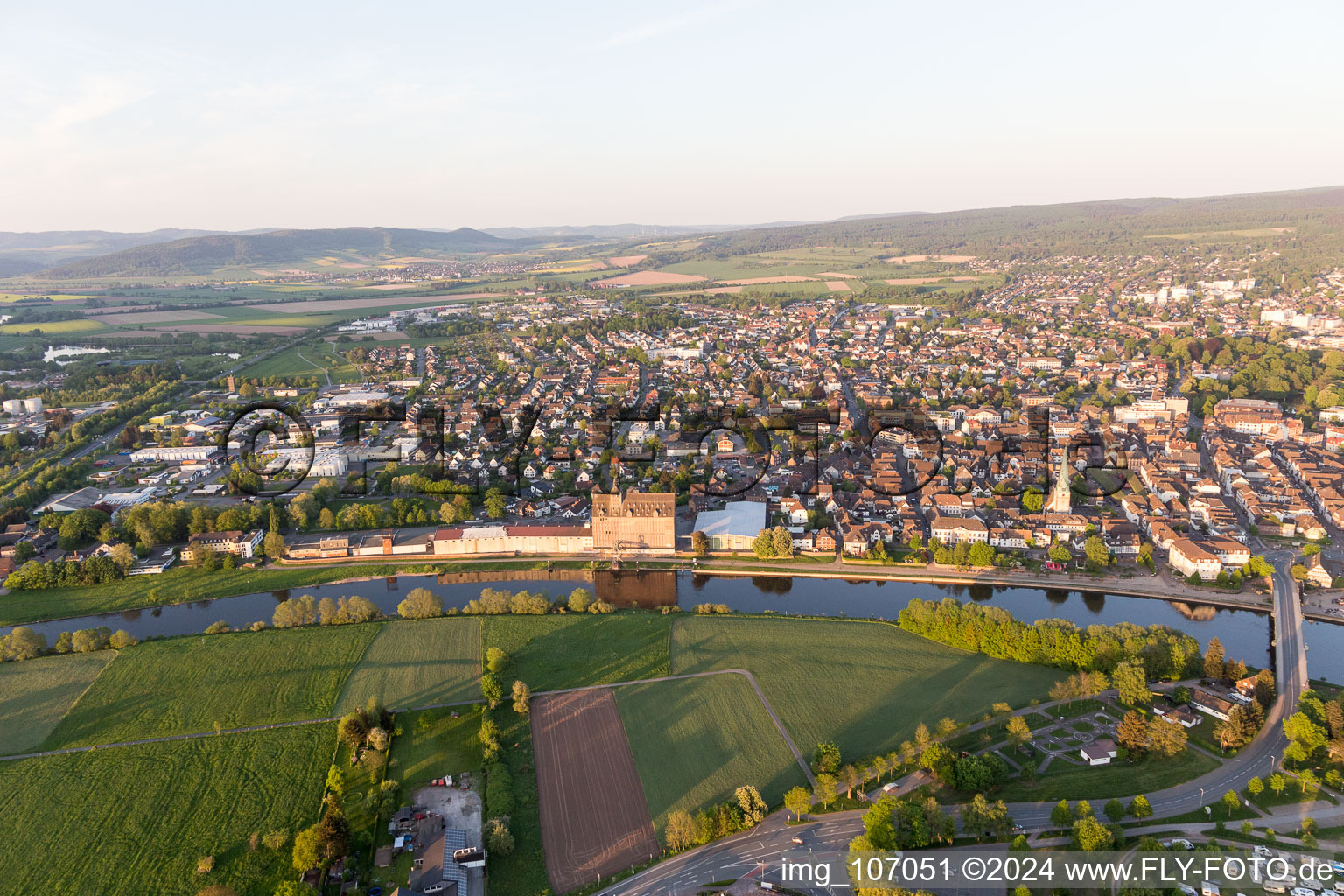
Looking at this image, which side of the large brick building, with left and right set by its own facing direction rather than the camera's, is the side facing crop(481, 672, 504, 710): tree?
front

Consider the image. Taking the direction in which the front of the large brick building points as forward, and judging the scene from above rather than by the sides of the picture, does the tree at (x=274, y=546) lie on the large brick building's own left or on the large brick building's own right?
on the large brick building's own right

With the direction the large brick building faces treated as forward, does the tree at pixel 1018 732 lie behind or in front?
in front

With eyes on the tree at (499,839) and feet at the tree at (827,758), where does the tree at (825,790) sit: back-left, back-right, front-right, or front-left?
front-left

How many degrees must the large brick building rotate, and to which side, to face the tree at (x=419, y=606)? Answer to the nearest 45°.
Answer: approximately 45° to its right

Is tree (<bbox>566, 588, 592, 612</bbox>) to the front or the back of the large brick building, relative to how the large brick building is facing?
to the front

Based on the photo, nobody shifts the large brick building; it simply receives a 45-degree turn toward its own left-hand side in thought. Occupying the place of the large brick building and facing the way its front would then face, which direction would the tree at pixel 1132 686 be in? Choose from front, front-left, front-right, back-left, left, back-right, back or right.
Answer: front

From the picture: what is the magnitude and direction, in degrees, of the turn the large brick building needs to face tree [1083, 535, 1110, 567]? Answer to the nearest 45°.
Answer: approximately 90° to its left

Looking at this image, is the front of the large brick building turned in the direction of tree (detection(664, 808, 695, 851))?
yes

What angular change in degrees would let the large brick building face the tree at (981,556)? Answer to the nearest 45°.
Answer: approximately 90° to its left

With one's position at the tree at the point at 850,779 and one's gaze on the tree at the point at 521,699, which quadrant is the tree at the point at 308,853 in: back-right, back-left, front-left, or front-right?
front-left

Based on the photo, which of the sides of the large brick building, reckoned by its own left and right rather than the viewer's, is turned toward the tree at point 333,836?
front

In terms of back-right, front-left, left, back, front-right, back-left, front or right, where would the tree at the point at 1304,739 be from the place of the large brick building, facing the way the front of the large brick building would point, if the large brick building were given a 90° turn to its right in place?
back-left

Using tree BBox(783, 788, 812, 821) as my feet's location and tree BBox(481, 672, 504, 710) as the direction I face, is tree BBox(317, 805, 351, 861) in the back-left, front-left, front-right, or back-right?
front-left

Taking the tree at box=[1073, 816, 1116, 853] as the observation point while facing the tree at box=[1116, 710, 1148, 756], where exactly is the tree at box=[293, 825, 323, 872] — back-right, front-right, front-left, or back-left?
back-left

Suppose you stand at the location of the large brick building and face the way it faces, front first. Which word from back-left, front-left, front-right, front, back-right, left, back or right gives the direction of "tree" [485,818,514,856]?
front

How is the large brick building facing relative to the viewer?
toward the camera
